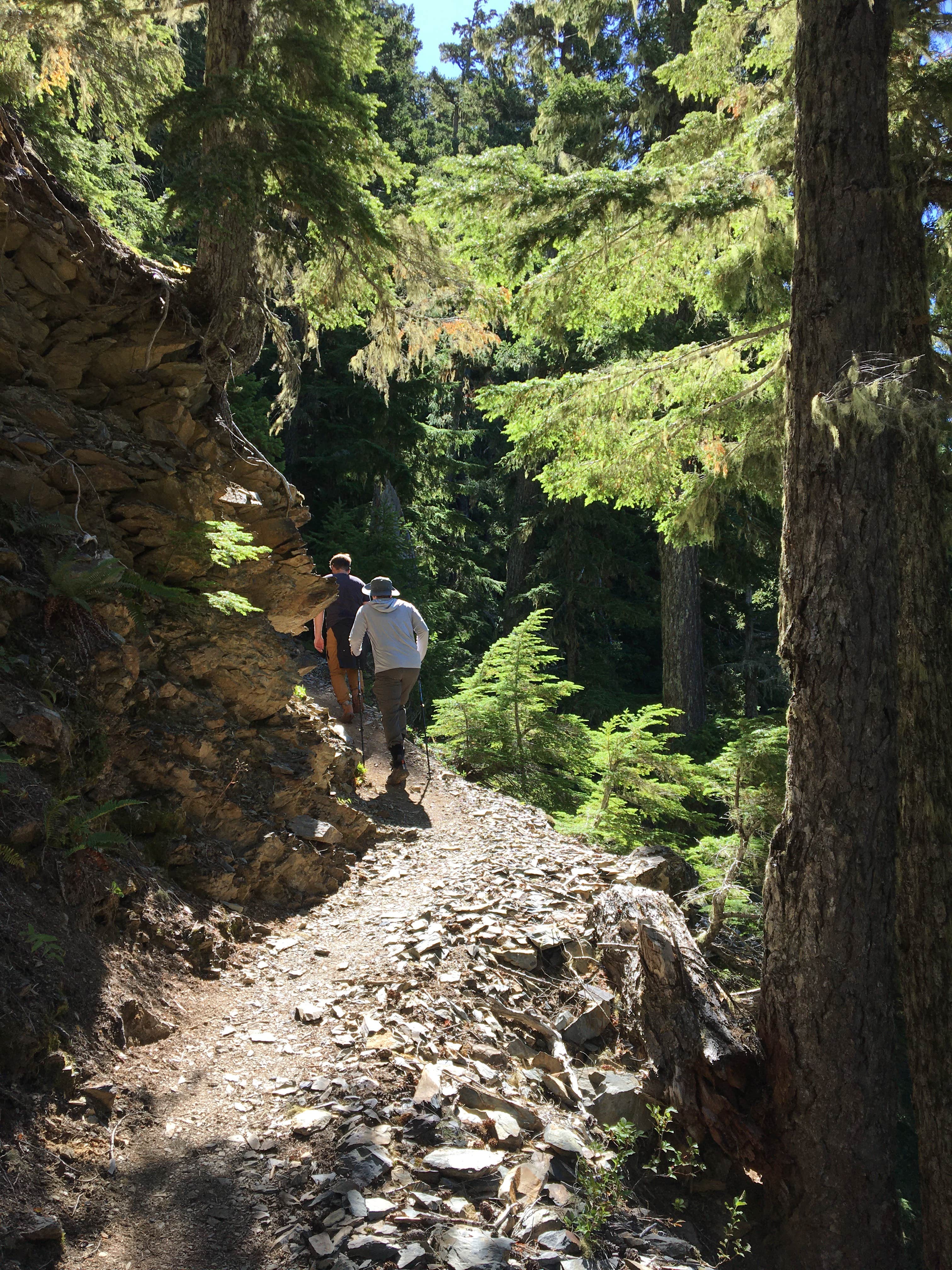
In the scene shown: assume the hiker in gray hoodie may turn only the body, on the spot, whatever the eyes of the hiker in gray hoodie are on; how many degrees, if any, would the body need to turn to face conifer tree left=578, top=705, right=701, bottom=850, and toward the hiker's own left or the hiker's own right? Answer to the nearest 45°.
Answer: approximately 90° to the hiker's own right

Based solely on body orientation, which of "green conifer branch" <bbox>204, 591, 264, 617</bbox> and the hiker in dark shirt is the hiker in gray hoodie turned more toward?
the hiker in dark shirt

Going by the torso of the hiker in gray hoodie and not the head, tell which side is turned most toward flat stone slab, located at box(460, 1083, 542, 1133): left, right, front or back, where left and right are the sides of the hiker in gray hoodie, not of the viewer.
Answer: back

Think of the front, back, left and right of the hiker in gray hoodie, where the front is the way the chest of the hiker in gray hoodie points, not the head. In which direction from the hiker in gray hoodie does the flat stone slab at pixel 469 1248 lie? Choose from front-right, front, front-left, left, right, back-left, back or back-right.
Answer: back

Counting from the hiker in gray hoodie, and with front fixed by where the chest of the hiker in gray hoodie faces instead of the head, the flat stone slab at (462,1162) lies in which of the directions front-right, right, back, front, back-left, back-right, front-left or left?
back

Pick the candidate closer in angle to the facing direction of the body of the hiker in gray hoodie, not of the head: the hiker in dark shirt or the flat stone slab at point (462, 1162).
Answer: the hiker in dark shirt

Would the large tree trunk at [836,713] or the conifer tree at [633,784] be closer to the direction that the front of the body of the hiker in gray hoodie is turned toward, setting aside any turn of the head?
the conifer tree

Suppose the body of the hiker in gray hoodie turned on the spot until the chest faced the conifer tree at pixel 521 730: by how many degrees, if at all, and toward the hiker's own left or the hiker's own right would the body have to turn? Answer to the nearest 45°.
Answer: approximately 45° to the hiker's own right

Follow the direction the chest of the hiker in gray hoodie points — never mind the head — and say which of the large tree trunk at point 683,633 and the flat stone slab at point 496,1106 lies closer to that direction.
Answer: the large tree trunk

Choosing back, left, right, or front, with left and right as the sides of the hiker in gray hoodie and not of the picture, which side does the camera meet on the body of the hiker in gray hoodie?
back
